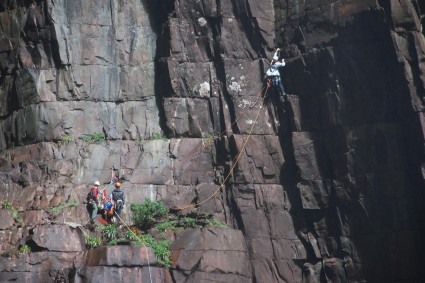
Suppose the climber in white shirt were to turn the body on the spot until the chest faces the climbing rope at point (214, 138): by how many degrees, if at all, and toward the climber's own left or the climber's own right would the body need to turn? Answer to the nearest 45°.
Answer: approximately 135° to the climber's own left

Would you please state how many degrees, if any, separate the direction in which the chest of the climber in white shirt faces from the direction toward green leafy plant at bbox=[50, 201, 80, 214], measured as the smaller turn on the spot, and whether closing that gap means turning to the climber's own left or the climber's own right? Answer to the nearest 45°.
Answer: approximately 135° to the climber's own left

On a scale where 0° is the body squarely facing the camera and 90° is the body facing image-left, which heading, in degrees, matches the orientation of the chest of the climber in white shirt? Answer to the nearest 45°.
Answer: approximately 225°

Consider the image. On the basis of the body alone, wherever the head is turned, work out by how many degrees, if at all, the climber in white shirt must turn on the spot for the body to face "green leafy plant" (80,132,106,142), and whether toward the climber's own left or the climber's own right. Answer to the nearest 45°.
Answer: approximately 135° to the climber's own left

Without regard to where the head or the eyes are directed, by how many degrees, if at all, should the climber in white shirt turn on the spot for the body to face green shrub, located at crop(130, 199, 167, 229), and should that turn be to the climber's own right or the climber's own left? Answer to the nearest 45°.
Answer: approximately 135° to the climber's own left

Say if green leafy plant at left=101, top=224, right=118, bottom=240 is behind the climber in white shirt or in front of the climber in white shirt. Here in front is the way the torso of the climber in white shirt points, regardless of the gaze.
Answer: behind

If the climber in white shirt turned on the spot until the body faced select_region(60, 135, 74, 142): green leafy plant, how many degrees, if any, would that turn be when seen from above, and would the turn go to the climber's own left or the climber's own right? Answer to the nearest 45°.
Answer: approximately 135° to the climber's own left
